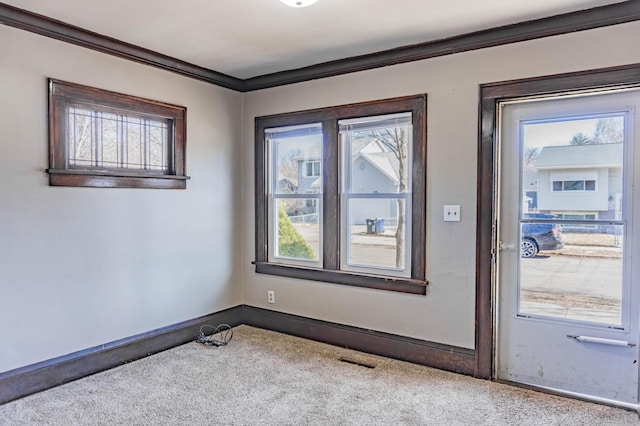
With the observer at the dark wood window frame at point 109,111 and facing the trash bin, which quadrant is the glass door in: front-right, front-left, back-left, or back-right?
front-right

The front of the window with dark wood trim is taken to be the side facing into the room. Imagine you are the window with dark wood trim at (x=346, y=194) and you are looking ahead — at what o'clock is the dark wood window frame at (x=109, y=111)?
The dark wood window frame is roughly at 1 o'clock from the window with dark wood trim.

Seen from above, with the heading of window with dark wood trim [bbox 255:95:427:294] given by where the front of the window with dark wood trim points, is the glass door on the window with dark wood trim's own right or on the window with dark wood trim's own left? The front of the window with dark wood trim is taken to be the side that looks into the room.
on the window with dark wood trim's own left

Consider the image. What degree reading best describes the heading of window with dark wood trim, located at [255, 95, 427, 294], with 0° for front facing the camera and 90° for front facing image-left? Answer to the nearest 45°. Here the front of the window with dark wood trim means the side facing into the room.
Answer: approximately 45°

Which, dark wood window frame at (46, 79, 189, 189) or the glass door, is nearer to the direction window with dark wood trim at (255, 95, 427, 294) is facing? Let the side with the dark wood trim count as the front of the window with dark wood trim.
the dark wood window frame
